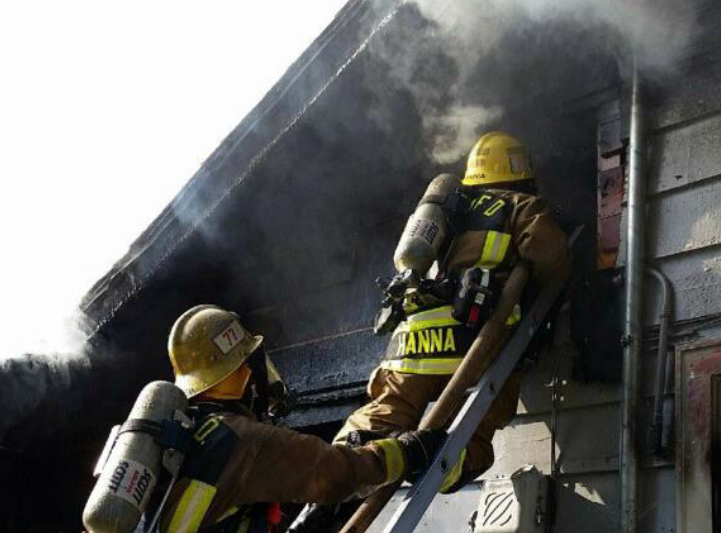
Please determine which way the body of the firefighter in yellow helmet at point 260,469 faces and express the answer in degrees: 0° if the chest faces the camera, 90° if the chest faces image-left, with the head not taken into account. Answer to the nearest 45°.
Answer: approximately 270°

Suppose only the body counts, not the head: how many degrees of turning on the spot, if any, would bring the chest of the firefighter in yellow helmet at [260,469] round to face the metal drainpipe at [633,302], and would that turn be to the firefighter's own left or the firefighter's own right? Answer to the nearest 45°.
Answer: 0° — they already face it

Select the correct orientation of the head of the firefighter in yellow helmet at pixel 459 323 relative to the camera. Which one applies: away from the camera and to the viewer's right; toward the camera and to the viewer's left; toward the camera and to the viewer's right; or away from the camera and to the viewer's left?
away from the camera and to the viewer's right

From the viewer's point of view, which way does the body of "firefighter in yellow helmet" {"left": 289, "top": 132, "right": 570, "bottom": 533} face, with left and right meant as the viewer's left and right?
facing away from the viewer and to the right of the viewer

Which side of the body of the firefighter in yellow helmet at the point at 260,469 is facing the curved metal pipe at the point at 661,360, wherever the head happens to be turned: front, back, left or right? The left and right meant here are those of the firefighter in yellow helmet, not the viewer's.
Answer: front

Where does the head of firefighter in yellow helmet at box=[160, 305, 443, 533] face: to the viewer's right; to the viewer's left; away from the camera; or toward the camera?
to the viewer's right

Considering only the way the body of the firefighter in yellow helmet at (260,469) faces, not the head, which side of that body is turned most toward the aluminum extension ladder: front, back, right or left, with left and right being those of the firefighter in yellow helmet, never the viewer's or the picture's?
front

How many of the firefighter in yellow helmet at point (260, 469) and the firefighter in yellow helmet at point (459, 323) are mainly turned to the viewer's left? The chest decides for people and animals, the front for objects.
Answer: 0

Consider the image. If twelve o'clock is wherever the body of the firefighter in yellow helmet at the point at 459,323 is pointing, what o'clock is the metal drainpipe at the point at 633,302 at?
The metal drainpipe is roughly at 2 o'clock from the firefighter in yellow helmet.
